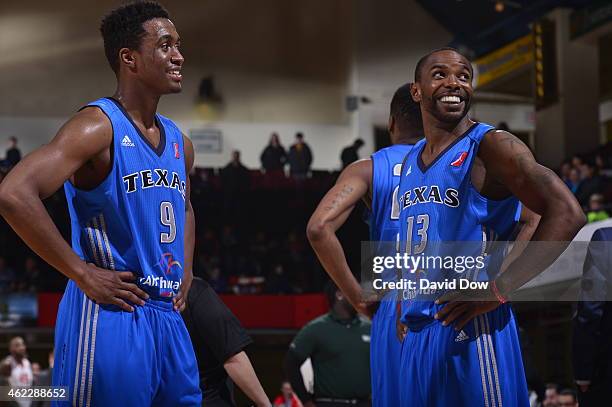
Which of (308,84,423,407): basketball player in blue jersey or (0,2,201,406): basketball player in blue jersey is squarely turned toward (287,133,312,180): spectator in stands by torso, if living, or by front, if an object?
(308,84,423,407): basketball player in blue jersey

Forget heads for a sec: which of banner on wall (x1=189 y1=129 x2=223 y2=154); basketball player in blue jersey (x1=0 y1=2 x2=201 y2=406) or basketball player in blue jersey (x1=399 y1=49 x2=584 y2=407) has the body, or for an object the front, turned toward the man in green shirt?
the banner on wall

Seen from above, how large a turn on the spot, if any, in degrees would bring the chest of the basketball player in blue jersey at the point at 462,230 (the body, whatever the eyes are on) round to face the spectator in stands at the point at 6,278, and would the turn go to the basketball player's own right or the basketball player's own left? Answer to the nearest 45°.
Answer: approximately 90° to the basketball player's own right

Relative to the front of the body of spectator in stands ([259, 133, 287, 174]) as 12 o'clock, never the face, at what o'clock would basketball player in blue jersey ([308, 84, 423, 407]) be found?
The basketball player in blue jersey is roughly at 12 o'clock from the spectator in stands.

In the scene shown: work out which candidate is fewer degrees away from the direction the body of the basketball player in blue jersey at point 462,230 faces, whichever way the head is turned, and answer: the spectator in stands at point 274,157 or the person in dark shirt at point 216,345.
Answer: the person in dark shirt

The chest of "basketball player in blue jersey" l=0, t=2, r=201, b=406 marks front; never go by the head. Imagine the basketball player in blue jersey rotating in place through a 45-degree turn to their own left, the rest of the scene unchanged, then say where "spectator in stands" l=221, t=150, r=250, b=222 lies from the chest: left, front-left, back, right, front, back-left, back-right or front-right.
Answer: left

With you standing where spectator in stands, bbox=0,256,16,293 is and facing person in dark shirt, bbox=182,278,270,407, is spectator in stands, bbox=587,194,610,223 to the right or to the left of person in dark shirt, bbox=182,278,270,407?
left

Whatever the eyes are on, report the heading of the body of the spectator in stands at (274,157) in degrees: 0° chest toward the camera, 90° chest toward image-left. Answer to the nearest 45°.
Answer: approximately 0°

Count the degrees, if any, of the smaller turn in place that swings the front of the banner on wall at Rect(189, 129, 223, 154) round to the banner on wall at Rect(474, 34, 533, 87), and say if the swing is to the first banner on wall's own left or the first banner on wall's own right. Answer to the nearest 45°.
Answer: approximately 90° to the first banner on wall's own left

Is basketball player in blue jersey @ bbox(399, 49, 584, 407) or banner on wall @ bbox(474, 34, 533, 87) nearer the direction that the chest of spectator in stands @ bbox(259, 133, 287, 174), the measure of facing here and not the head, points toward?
the basketball player in blue jersey
